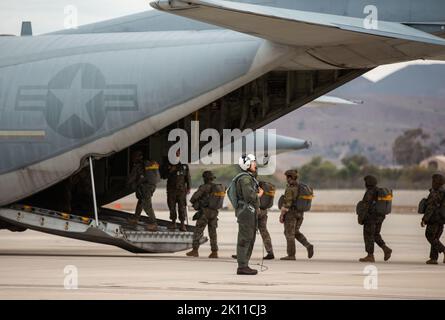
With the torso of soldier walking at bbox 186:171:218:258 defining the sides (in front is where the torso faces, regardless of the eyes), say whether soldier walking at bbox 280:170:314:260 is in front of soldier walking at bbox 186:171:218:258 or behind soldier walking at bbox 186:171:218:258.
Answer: behind

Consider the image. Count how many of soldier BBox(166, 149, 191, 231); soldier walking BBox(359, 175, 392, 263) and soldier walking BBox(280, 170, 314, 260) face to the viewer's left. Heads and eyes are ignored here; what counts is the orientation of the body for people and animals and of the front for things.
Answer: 2

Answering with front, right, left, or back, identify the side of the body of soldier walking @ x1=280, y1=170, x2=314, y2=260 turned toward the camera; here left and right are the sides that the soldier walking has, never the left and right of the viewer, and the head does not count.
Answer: left

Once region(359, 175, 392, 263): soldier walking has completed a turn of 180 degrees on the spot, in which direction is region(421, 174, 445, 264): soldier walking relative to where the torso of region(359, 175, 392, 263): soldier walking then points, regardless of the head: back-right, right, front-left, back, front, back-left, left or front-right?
front

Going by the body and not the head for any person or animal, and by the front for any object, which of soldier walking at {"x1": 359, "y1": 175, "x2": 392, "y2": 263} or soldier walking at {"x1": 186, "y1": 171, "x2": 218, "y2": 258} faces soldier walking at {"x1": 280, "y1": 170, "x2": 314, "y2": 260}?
soldier walking at {"x1": 359, "y1": 175, "x2": 392, "y2": 263}

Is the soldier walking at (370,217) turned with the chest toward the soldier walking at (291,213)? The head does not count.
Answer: yes

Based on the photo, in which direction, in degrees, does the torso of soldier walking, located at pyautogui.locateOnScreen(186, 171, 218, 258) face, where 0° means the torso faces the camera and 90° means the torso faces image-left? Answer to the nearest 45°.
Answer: approximately 90°

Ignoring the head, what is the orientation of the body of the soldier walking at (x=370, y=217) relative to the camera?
to the viewer's left

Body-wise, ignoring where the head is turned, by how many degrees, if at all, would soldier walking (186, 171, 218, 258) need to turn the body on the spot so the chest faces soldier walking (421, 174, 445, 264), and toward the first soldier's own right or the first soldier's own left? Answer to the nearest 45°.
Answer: approximately 180°
